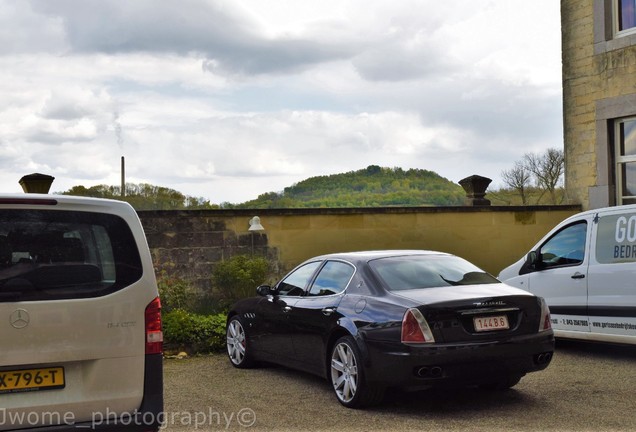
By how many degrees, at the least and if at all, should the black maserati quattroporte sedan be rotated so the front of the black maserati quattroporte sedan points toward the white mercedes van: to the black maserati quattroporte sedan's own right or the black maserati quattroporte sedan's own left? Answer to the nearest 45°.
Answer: approximately 90° to the black maserati quattroporte sedan's own left

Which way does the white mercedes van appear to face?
away from the camera

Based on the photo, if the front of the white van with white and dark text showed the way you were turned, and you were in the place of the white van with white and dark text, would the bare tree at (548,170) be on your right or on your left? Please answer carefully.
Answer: on your right

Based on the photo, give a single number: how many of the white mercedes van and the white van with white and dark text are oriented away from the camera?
1

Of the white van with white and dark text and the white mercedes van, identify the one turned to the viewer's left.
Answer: the white van with white and dark text

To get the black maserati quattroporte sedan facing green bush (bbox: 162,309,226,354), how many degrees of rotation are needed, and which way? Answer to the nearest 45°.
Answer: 0° — it already faces it

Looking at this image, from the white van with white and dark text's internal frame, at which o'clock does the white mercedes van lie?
The white mercedes van is roughly at 10 o'clock from the white van with white and dark text.

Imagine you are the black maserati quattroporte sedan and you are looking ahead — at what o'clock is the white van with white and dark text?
The white van with white and dark text is roughly at 3 o'clock from the black maserati quattroporte sedan.

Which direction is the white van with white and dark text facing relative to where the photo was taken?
to the viewer's left

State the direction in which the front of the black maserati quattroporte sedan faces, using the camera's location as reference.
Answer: facing away from the viewer and to the left of the viewer
